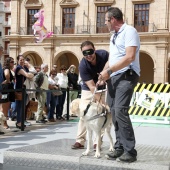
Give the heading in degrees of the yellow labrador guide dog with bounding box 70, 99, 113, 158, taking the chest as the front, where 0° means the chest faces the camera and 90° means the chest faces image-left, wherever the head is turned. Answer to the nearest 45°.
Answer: approximately 45°

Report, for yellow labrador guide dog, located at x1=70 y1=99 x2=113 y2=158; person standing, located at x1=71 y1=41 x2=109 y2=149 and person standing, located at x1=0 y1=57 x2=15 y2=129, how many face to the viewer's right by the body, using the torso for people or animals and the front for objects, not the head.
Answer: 1

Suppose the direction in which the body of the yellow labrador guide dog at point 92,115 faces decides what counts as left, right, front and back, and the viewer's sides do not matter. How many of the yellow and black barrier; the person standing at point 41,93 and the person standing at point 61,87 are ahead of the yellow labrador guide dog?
0

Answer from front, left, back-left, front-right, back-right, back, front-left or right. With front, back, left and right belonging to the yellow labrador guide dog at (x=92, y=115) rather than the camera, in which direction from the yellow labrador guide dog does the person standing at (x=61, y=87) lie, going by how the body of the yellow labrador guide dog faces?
back-right

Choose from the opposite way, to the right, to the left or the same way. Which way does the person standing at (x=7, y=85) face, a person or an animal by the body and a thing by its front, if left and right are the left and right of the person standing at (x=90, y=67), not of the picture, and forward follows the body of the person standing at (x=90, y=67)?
to the left

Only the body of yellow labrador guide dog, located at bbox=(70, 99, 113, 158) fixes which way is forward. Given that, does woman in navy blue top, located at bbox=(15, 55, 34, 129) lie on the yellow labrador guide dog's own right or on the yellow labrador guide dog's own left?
on the yellow labrador guide dog's own right

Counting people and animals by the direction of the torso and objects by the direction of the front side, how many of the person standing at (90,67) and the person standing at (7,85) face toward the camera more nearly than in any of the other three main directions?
1

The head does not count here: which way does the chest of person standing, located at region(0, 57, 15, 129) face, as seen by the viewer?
to the viewer's right

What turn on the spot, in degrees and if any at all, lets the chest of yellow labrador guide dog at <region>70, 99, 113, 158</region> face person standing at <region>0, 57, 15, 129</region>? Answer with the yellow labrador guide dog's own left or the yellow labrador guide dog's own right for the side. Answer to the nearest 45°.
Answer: approximately 90° to the yellow labrador guide dog's own right

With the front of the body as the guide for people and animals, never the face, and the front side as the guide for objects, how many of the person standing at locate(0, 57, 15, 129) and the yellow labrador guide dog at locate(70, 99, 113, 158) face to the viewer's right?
1

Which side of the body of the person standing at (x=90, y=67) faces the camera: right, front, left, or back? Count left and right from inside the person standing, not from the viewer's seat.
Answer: front

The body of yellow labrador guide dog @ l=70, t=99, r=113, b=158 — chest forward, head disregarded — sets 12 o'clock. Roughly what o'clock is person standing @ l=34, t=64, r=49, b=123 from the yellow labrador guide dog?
The person standing is roughly at 4 o'clock from the yellow labrador guide dog.

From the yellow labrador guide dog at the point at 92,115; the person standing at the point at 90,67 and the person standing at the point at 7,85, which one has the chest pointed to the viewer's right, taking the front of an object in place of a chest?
the person standing at the point at 7,85

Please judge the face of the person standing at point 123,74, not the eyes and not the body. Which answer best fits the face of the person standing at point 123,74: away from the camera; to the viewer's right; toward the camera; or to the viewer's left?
to the viewer's left

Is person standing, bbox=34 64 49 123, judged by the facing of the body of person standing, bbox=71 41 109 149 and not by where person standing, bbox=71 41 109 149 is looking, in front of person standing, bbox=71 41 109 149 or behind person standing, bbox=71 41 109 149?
behind
